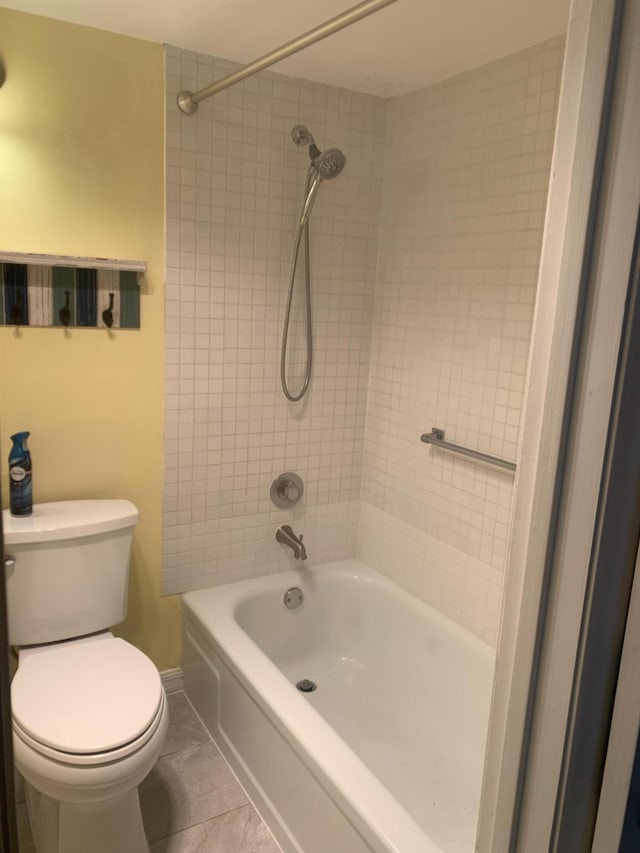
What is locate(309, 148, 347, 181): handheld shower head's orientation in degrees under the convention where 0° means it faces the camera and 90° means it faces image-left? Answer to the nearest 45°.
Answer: approximately 315°

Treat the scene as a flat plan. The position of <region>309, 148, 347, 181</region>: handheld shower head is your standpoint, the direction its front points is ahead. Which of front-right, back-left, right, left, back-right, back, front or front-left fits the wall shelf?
back-right

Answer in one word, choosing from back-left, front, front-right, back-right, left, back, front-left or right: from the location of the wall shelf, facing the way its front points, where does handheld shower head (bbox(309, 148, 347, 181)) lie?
left

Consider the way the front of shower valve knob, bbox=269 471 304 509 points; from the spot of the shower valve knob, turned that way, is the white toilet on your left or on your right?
on your right

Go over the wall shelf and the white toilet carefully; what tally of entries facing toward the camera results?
2

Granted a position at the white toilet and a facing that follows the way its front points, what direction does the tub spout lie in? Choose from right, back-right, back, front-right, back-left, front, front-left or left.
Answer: back-left
